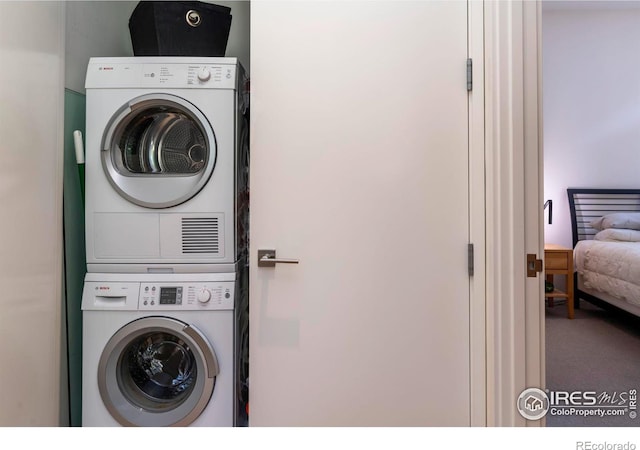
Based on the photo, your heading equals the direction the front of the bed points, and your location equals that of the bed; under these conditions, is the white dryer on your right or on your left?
on your right

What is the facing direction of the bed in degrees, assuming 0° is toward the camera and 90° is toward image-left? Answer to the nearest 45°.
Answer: approximately 315°

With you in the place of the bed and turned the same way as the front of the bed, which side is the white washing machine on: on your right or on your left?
on your right

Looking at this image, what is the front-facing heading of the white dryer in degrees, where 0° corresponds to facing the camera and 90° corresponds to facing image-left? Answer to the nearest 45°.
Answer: approximately 0°
